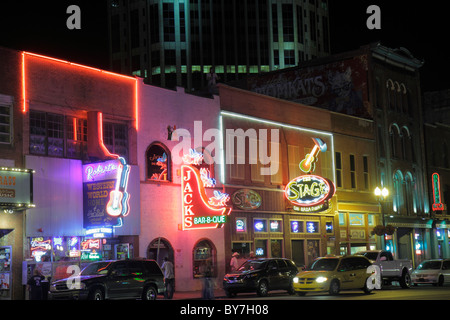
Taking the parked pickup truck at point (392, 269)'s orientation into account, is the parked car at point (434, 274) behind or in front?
behind

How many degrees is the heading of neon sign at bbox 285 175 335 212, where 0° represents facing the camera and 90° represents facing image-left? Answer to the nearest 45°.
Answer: approximately 45°

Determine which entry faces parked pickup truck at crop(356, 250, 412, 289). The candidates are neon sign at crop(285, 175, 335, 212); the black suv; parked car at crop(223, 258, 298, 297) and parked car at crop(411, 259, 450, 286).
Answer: parked car at crop(411, 259, 450, 286)

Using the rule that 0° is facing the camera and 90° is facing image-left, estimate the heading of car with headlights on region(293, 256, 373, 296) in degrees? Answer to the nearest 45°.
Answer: approximately 45°

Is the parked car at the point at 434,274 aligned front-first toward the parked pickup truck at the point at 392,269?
yes

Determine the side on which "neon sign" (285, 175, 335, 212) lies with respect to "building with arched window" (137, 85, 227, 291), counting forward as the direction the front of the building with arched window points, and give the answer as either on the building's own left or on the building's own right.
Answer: on the building's own left

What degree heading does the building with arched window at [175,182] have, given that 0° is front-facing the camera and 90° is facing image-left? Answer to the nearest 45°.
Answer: approximately 315°

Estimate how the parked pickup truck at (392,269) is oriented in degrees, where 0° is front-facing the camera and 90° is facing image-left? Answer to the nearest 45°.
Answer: approximately 45°

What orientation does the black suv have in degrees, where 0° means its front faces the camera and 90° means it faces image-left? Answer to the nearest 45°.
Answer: approximately 45°

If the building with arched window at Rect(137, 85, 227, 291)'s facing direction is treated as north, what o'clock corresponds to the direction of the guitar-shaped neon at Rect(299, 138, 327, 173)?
The guitar-shaped neon is roughly at 9 o'clock from the building with arched window.

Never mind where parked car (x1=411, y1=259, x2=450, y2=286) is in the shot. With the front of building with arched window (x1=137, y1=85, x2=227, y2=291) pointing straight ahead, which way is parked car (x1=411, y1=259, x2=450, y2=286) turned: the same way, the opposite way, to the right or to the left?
to the right
